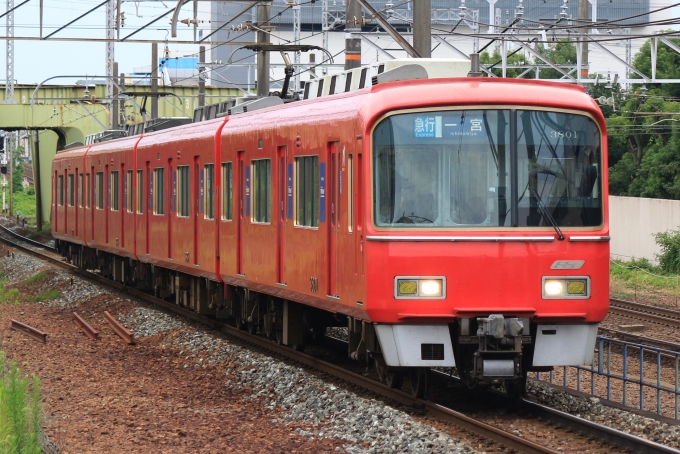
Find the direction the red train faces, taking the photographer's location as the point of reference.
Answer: facing the viewer

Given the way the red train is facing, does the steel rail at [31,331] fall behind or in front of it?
behind

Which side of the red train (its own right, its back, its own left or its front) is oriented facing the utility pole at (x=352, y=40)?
back

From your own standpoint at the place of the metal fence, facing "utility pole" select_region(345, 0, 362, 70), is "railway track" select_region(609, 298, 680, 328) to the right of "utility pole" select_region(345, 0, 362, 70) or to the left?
right

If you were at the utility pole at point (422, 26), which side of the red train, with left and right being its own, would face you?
back
